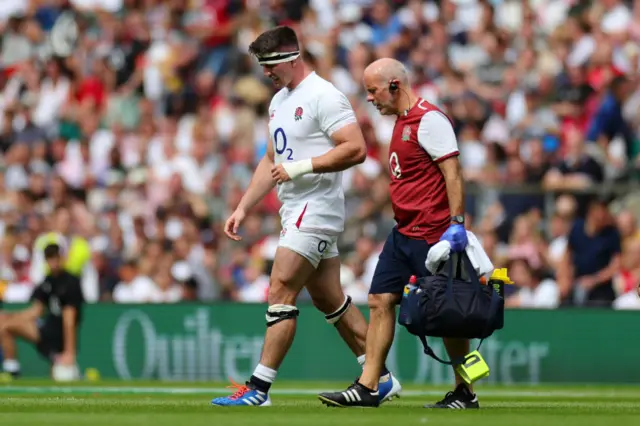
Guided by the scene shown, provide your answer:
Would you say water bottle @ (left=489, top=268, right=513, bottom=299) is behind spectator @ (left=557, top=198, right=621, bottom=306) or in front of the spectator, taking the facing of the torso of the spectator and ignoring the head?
in front

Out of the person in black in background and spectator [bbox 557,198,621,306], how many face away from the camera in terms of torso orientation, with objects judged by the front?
0

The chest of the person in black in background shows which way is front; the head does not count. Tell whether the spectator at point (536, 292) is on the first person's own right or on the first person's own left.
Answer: on the first person's own left

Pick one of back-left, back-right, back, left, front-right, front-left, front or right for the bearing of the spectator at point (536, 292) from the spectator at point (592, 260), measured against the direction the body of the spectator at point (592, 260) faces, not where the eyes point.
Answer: right

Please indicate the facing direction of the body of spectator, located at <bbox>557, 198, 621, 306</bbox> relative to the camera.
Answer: toward the camera

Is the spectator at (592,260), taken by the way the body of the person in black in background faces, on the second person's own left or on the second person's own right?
on the second person's own left

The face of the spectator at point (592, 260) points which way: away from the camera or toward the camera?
toward the camera

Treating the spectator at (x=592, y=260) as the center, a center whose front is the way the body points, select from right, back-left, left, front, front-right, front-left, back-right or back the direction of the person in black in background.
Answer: right
